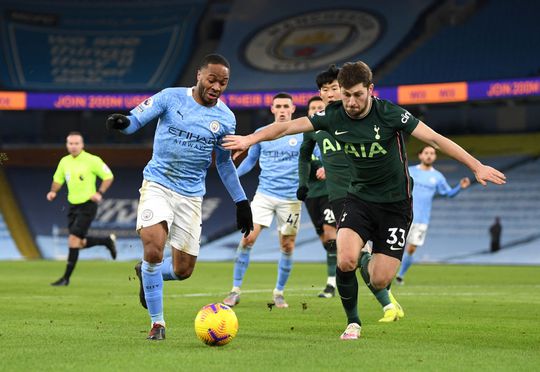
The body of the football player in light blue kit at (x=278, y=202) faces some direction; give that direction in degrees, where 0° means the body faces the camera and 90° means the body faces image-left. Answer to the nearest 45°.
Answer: approximately 0°

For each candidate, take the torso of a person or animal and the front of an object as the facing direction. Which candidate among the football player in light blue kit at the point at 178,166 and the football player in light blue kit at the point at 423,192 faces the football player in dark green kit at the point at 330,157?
the football player in light blue kit at the point at 423,192

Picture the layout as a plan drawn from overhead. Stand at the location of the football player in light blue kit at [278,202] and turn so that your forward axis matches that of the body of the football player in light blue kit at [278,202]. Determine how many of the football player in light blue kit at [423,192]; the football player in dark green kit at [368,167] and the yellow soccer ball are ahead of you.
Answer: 2

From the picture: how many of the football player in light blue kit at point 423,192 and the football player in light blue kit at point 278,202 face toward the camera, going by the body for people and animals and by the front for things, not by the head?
2

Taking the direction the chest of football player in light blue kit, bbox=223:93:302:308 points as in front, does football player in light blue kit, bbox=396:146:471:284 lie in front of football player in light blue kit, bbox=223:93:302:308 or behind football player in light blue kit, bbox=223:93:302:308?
behind

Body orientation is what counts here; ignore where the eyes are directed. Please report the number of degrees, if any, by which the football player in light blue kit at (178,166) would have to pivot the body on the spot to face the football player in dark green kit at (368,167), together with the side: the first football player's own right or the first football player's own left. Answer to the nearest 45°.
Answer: approximately 45° to the first football player's own left

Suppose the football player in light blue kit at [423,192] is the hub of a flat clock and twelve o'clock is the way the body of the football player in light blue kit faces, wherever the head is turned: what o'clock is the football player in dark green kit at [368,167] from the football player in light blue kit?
The football player in dark green kit is roughly at 12 o'clock from the football player in light blue kit.
